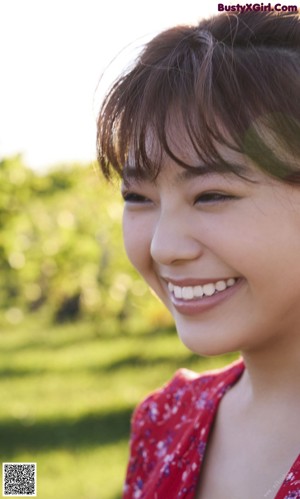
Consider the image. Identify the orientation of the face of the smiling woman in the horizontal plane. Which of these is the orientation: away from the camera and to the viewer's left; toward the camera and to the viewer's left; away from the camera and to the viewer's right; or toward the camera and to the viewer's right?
toward the camera and to the viewer's left

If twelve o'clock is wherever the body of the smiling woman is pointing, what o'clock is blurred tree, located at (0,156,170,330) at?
The blurred tree is roughly at 4 o'clock from the smiling woman.

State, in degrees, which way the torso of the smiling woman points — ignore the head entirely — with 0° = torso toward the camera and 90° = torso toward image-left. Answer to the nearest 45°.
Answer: approximately 45°
